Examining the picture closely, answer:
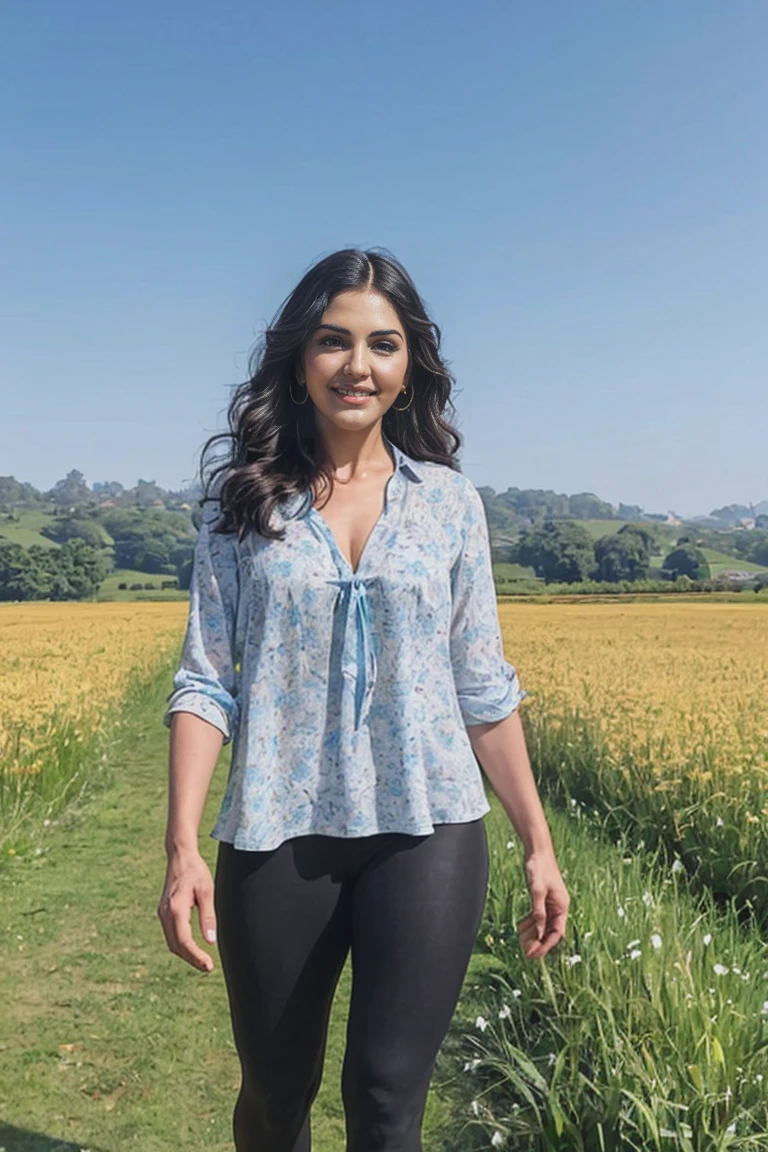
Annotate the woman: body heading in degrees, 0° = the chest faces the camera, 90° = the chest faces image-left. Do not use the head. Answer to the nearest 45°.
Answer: approximately 0°
